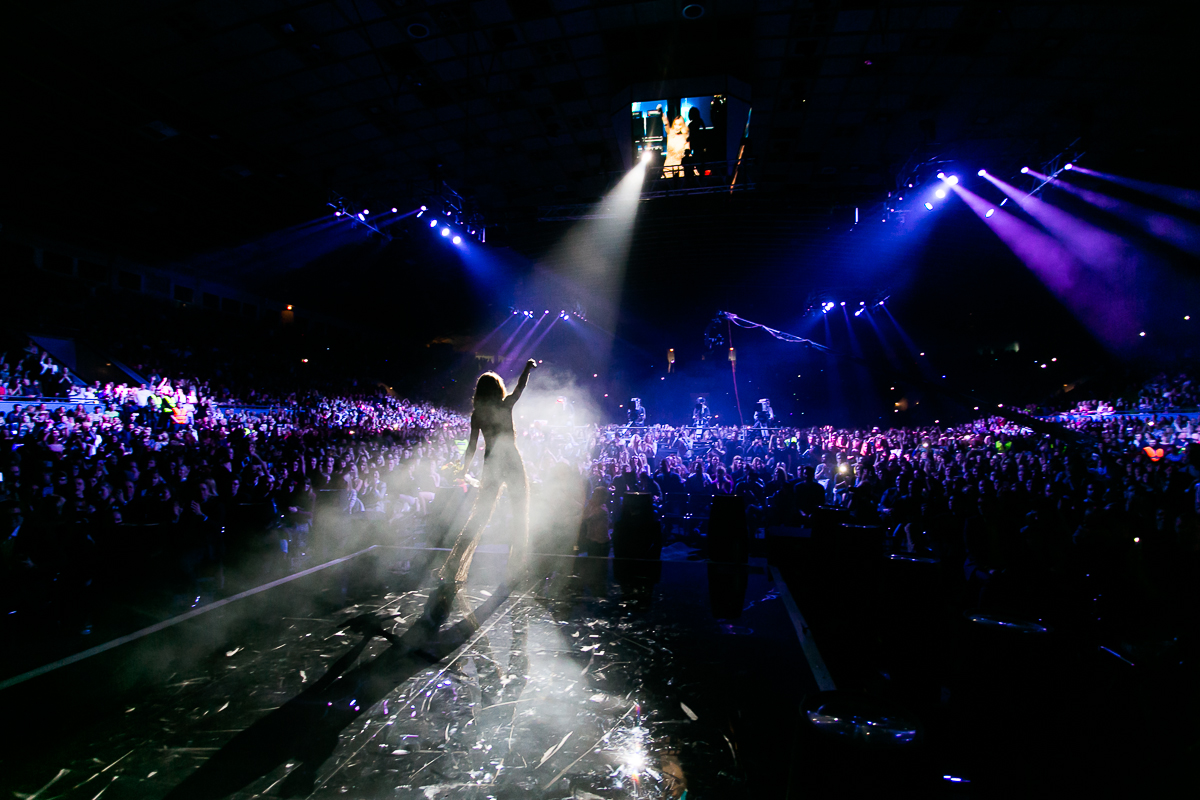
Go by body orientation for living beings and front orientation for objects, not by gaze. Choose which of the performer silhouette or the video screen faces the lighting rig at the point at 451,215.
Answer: the performer silhouette

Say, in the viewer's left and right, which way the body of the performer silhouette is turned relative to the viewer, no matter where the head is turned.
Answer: facing away from the viewer

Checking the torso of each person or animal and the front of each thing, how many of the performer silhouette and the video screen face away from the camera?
1

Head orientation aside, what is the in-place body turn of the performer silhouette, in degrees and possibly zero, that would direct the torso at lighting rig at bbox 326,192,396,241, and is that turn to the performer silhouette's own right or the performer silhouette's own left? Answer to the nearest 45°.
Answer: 0° — they already face it

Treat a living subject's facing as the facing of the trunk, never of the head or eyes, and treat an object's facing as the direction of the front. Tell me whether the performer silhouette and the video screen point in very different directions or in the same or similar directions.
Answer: very different directions

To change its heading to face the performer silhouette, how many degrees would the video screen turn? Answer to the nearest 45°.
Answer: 0° — it already faces them

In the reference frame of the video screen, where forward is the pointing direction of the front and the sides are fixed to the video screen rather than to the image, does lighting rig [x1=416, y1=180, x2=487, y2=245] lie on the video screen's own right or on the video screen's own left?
on the video screen's own right

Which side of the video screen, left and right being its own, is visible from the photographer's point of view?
front

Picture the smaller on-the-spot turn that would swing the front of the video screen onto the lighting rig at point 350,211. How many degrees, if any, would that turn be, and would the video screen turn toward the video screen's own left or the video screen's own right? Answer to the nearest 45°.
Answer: approximately 90° to the video screen's own right

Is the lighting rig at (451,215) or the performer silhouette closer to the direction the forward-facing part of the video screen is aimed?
the performer silhouette

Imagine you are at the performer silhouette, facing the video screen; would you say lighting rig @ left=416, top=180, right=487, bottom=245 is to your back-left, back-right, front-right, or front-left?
front-left

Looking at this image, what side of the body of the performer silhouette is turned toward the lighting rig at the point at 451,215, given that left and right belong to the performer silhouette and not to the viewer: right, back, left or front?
front
